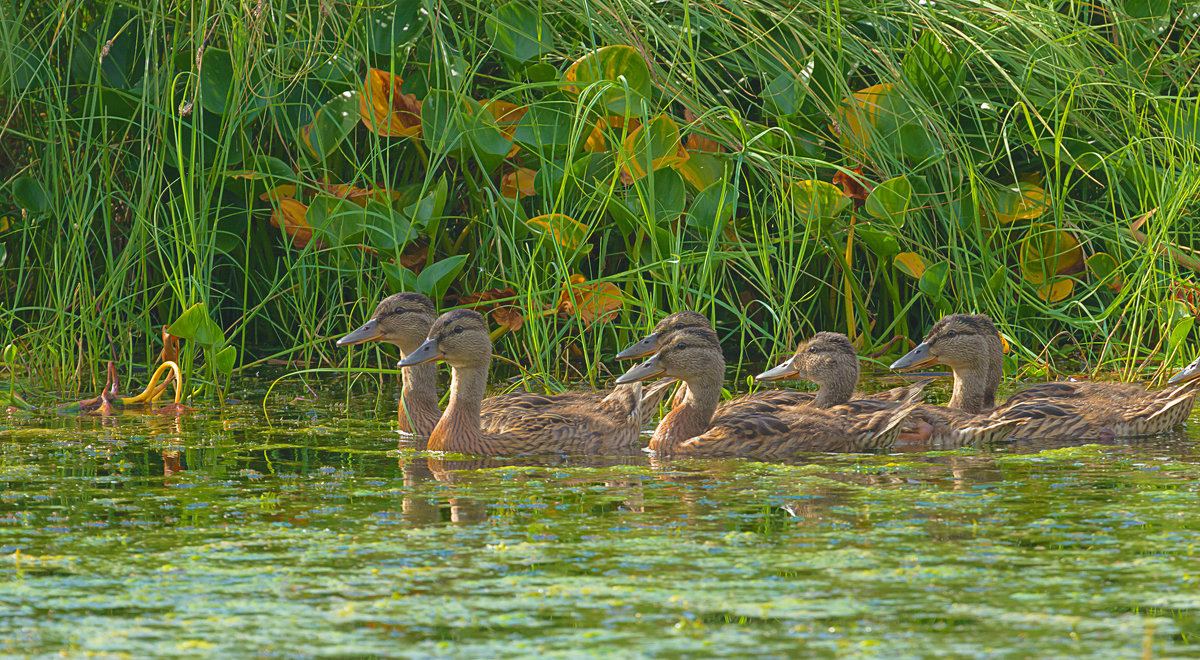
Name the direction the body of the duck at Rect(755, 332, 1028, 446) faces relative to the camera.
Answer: to the viewer's left

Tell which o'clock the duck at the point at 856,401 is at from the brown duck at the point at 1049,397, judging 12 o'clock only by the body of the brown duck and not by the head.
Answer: The duck is roughly at 12 o'clock from the brown duck.

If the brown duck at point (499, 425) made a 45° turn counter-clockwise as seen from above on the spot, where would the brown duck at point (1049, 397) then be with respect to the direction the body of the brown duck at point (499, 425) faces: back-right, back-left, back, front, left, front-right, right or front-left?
back-left

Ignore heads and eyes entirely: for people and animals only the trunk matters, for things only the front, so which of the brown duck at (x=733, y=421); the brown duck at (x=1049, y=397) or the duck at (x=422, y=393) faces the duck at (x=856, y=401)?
the brown duck at (x=1049, y=397)

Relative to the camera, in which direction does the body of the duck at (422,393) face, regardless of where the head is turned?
to the viewer's left

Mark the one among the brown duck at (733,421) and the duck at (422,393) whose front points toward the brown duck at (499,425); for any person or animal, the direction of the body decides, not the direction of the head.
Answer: the brown duck at (733,421)

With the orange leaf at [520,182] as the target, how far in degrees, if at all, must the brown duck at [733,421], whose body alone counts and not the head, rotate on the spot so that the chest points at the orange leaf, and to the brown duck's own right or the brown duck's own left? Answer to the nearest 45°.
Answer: approximately 45° to the brown duck's own right

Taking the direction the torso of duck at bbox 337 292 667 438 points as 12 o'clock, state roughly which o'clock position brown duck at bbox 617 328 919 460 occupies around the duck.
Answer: The brown duck is roughly at 7 o'clock from the duck.

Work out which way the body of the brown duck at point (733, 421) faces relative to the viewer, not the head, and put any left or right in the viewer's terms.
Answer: facing to the left of the viewer

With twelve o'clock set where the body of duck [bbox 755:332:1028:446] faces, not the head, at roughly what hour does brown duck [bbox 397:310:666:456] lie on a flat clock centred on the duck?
The brown duck is roughly at 11 o'clock from the duck.

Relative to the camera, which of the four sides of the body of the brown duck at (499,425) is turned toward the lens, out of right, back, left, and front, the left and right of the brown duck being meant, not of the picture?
left

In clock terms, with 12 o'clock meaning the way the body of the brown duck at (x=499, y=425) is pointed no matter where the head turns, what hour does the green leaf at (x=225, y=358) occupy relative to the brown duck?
The green leaf is roughly at 1 o'clock from the brown duck.

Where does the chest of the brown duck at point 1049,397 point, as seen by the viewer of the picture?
to the viewer's left

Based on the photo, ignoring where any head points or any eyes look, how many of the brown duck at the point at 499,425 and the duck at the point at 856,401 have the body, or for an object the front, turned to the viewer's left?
2

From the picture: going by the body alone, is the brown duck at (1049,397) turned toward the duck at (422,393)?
yes
